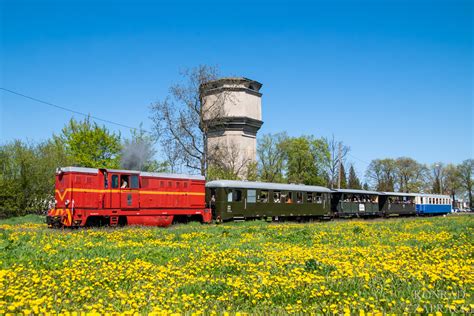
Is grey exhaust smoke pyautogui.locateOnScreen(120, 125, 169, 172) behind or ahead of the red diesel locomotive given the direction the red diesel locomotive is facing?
behind

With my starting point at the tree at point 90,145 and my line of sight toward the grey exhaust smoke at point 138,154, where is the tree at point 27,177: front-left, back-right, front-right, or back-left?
back-right

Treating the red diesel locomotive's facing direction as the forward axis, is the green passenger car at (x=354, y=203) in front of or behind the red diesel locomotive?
behind

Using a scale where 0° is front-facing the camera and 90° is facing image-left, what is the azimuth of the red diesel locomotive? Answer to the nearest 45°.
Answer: approximately 45°

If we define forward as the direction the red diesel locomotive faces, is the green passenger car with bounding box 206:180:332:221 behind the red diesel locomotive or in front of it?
behind
